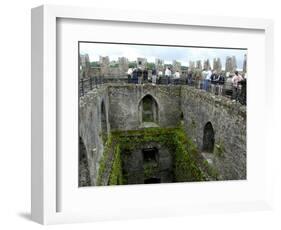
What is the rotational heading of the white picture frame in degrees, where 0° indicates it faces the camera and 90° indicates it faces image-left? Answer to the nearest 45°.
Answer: approximately 315°
